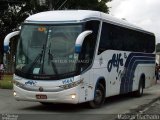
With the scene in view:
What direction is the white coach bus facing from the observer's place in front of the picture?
facing the viewer and to the left of the viewer
